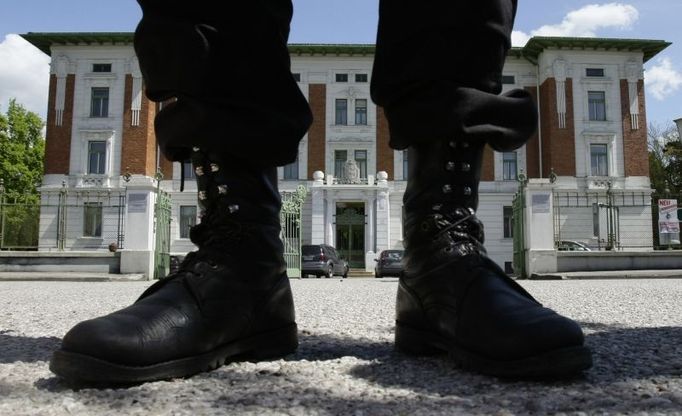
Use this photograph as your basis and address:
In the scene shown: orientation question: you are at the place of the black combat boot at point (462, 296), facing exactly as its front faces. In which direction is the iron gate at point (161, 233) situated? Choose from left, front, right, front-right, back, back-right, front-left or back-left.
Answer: back

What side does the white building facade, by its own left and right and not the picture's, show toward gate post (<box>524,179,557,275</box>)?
front

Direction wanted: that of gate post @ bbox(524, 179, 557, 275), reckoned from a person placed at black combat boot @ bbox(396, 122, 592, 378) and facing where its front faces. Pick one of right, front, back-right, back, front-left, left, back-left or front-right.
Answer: back-left

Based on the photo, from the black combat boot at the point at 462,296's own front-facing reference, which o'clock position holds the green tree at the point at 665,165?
The green tree is roughly at 8 o'clock from the black combat boot.

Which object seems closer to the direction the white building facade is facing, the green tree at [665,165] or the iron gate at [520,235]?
the iron gate

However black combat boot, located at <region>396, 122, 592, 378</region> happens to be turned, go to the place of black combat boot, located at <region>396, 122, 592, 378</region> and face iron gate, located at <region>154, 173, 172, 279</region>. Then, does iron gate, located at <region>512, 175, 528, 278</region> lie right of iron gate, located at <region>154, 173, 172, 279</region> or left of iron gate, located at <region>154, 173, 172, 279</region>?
right

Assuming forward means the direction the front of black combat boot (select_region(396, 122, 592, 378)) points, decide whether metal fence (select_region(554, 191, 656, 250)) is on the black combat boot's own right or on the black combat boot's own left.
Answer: on the black combat boot's own left

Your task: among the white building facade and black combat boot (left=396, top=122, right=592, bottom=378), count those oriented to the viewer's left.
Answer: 0

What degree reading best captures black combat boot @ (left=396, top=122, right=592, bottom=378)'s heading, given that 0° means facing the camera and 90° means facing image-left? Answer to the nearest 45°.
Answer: approximately 315°

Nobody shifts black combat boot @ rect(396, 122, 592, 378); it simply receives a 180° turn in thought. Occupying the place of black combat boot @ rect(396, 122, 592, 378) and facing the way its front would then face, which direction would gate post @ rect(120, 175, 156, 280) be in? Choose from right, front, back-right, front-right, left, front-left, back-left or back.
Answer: front

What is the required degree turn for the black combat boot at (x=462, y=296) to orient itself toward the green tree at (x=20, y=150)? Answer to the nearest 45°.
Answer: approximately 180°

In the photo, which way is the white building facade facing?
toward the camera

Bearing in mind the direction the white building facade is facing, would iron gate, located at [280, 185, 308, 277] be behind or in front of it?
in front

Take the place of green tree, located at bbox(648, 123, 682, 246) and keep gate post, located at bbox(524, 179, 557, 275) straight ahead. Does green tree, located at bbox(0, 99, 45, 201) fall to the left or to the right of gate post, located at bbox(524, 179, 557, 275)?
right
